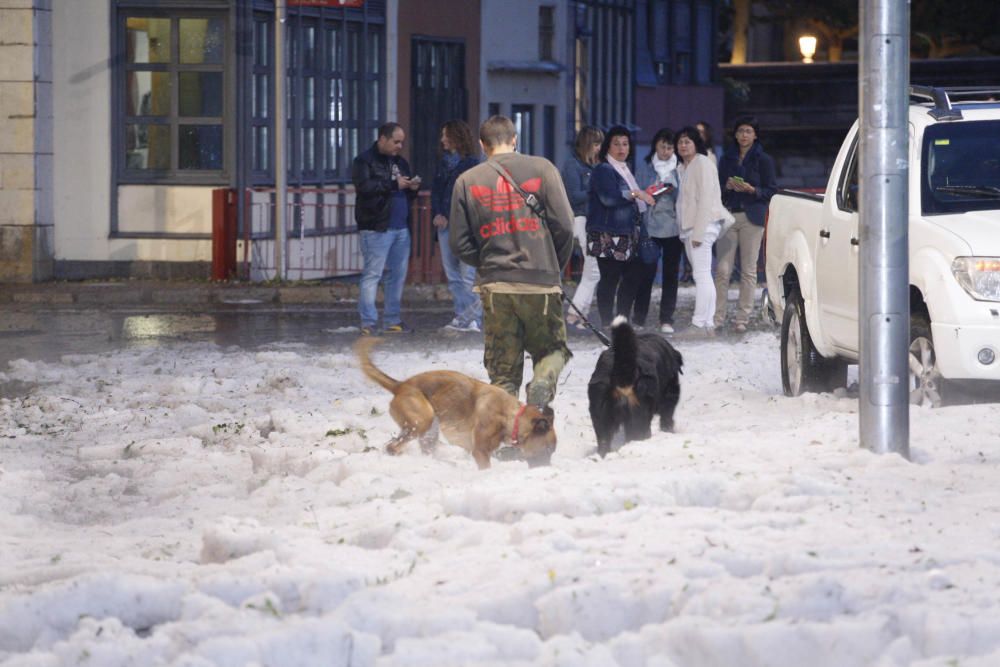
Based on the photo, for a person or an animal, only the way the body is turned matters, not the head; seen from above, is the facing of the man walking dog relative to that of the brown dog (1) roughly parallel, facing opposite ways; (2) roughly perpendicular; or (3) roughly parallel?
roughly perpendicular

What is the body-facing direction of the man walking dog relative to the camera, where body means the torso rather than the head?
away from the camera

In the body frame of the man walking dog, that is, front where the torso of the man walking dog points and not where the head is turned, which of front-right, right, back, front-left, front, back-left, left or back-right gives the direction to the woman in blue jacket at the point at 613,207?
front

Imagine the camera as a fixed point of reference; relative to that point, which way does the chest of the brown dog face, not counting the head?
to the viewer's right

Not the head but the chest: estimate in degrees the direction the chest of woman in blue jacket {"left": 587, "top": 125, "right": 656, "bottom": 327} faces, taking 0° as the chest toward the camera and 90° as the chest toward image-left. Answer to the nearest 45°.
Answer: approximately 315°

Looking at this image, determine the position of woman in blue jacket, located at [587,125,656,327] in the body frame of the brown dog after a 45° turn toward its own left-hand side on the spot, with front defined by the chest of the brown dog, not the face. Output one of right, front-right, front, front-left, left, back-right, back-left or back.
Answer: front-left

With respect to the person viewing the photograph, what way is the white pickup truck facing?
facing the viewer and to the right of the viewer

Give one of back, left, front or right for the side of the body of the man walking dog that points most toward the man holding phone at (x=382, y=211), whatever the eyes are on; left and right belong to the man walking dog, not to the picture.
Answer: front

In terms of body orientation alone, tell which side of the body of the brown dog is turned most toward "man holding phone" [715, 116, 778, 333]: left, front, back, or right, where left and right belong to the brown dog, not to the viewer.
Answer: left

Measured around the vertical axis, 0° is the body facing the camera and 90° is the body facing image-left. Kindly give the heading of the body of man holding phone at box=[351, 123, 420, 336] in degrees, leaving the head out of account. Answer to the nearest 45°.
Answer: approximately 315°

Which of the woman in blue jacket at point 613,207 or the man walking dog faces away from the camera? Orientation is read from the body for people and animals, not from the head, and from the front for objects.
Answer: the man walking dog

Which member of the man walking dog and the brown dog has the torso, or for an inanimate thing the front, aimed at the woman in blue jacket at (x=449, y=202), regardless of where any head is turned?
the man walking dog

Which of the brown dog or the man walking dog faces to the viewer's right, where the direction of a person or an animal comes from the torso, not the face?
the brown dog

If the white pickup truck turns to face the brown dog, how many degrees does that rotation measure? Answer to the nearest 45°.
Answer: approximately 90° to its right

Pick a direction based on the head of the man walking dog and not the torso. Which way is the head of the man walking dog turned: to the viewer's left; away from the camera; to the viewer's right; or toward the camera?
away from the camera
